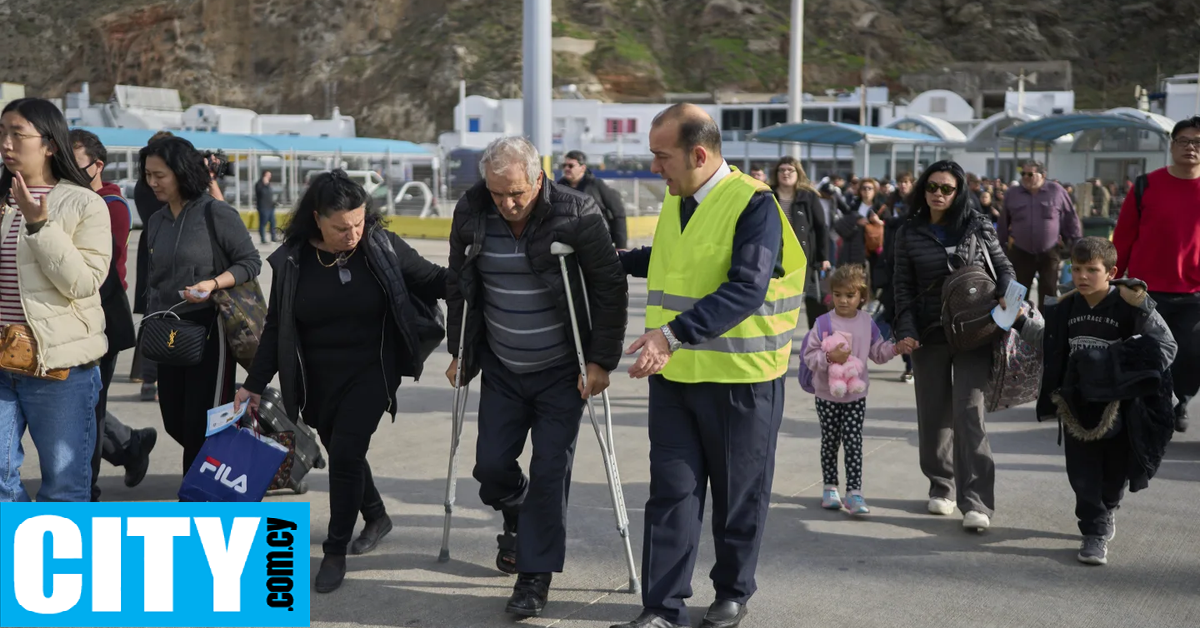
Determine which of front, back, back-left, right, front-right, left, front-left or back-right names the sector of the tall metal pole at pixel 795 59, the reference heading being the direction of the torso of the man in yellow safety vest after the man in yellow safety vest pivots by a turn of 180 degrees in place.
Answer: front-left

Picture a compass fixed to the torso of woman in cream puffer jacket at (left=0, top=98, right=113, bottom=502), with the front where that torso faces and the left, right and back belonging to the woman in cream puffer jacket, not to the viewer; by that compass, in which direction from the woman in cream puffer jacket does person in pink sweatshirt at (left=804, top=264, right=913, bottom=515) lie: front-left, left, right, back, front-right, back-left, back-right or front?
back-left

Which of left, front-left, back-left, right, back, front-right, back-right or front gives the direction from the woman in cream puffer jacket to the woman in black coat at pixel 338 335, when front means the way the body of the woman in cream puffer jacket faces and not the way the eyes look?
back-left

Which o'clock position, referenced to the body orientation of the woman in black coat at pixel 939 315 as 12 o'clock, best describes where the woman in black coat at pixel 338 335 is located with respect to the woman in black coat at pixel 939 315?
the woman in black coat at pixel 338 335 is roughly at 2 o'clock from the woman in black coat at pixel 939 315.

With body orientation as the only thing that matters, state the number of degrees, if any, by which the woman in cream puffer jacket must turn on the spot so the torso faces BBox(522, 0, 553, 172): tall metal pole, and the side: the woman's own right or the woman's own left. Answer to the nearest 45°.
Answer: approximately 180°

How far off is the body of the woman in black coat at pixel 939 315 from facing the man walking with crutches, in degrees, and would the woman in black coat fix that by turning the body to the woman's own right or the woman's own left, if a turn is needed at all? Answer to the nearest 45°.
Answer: approximately 45° to the woman's own right

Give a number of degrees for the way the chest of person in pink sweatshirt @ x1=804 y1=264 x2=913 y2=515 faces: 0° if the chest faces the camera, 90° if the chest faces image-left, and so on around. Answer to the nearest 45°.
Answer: approximately 0°

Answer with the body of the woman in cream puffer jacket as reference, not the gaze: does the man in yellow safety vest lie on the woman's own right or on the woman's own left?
on the woman's own left

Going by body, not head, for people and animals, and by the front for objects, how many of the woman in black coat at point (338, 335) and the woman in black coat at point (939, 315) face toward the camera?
2

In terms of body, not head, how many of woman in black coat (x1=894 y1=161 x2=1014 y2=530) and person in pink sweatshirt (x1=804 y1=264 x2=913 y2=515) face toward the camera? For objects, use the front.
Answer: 2
